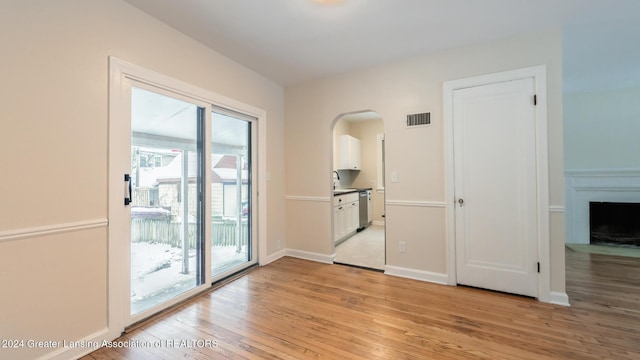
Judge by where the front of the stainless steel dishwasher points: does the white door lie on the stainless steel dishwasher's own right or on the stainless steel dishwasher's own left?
on the stainless steel dishwasher's own right

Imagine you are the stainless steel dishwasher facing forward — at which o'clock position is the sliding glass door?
The sliding glass door is roughly at 4 o'clock from the stainless steel dishwasher.

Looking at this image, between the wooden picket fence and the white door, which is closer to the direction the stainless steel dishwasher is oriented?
the white door

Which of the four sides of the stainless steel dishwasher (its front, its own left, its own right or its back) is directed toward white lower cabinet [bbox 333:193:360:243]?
right

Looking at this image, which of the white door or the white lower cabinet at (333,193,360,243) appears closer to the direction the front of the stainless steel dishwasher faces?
the white door

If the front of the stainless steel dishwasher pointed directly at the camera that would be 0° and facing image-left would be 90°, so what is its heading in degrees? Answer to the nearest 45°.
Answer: approximately 270°
